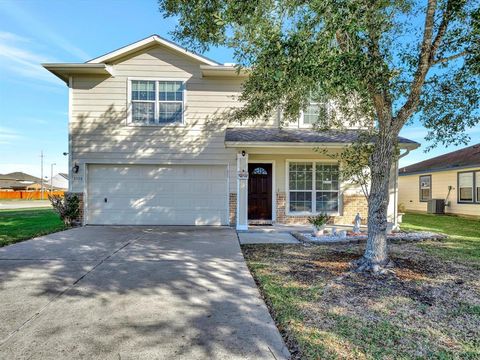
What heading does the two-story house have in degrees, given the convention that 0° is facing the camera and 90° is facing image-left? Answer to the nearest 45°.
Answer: approximately 0°

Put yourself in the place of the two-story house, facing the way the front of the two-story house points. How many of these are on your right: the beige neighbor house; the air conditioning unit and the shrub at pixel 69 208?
1

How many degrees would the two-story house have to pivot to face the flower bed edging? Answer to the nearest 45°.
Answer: approximately 45° to its left

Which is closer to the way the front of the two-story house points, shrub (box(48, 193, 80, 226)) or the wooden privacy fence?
the shrub

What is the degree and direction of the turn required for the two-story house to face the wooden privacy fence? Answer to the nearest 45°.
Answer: approximately 135° to its right

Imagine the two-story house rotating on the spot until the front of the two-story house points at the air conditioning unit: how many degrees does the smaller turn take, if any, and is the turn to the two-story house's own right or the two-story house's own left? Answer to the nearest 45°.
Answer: approximately 135° to the two-story house's own left

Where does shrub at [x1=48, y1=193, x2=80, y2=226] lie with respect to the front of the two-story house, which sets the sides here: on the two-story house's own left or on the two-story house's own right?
on the two-story house's own right

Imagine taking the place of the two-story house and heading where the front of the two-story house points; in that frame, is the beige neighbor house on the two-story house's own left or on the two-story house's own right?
on the two-story house's own left
